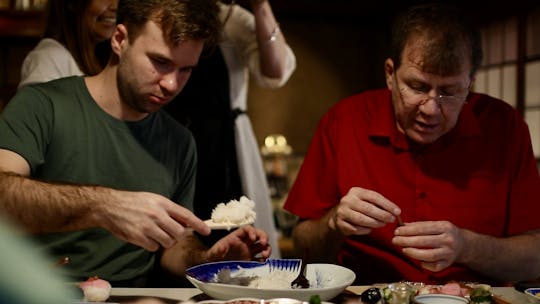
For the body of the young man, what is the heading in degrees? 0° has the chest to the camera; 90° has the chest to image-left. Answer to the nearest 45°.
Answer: approximately 315°

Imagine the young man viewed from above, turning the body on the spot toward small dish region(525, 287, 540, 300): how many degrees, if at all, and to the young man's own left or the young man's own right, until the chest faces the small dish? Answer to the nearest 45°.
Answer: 0° — they already face it

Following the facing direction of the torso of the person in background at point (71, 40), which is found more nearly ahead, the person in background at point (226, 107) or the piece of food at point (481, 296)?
the piece of food

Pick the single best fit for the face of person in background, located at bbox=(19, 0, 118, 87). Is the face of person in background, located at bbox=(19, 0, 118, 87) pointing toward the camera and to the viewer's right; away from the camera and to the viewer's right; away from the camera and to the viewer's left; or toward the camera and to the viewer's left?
toward the camera and to the viewer's right

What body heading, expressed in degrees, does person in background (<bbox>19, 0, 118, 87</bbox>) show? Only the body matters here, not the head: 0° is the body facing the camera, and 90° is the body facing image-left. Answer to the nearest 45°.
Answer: approximately 315°

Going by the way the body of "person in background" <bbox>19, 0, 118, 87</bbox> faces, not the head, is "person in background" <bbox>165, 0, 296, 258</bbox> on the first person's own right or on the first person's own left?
on the first person's own left

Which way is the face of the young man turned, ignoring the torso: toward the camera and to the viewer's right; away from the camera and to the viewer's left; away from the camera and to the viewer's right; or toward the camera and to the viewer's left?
toward the camera and to the viewer's right

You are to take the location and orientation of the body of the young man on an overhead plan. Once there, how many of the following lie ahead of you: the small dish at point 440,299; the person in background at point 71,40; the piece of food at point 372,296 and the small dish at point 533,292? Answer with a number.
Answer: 3
